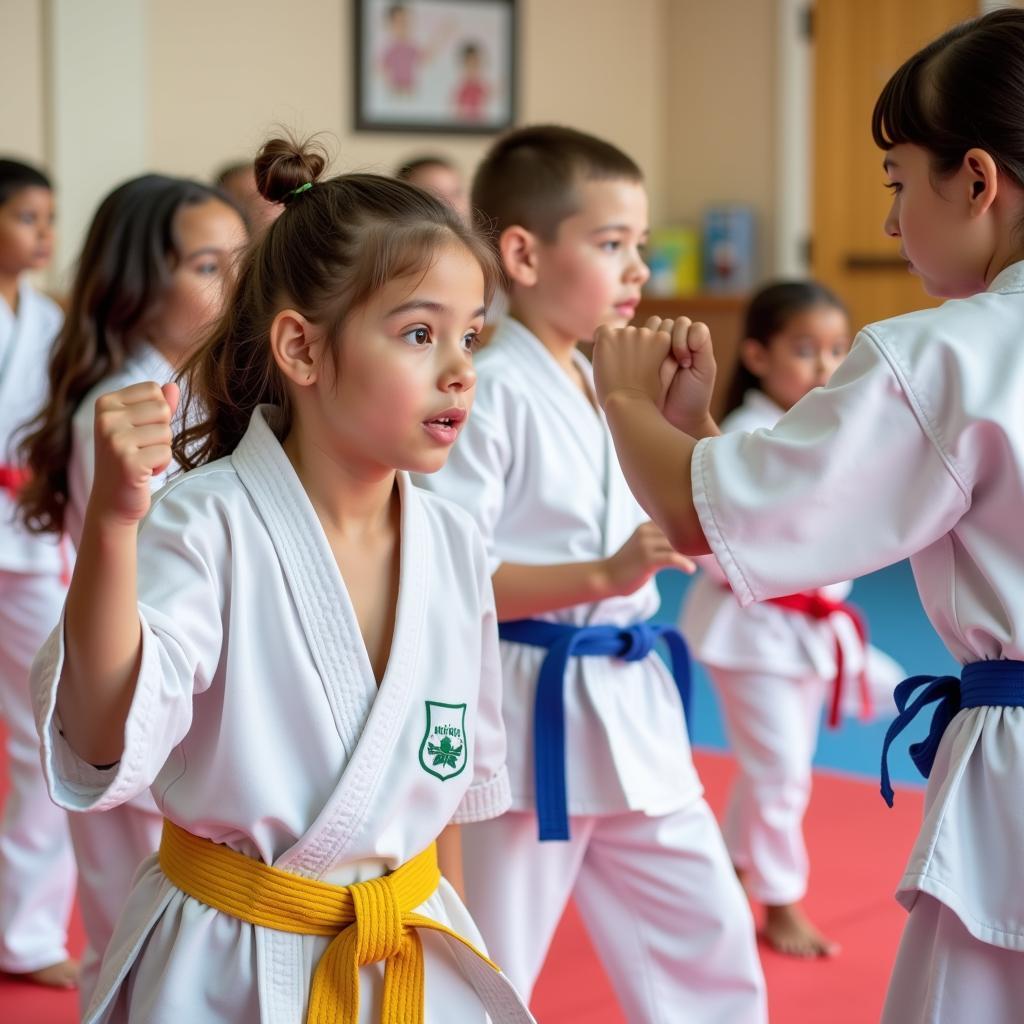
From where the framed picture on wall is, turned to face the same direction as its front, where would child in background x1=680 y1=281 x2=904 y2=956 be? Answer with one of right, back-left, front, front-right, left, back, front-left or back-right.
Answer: front

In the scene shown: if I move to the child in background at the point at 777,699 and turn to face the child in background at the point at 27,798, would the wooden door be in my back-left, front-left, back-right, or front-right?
back-right

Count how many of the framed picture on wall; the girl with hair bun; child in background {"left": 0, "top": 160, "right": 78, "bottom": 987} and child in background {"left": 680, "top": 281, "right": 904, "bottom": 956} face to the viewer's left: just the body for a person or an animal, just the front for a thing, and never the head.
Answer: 0

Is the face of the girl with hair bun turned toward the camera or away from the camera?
toward the camera

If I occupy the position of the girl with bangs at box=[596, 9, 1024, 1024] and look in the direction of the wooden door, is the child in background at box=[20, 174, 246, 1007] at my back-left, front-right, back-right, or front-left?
front-left

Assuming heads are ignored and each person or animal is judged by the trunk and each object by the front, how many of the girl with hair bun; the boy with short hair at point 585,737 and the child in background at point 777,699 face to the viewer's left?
0

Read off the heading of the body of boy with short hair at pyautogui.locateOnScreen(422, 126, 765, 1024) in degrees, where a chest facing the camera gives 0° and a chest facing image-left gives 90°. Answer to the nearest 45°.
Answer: approximately 315°

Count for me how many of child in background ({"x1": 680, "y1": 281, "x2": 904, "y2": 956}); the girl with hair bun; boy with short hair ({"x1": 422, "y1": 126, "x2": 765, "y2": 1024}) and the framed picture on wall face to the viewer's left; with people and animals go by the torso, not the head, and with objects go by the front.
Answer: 0

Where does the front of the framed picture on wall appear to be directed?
toward the camera

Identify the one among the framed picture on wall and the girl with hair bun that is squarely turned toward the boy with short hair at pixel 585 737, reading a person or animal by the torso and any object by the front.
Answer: the framed picture on wall

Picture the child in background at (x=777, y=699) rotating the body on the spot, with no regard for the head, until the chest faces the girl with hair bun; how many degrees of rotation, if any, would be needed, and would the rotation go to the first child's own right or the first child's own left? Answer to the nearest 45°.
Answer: approximately 45° to the first child's own right

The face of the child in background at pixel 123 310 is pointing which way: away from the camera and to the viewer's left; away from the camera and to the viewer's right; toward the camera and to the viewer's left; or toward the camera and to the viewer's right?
toward the camera and to the viewer's right

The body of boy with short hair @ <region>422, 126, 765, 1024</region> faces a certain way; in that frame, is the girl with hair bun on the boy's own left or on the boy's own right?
on the boy's own right

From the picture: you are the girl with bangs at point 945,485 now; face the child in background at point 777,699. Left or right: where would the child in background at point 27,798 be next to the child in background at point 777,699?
left

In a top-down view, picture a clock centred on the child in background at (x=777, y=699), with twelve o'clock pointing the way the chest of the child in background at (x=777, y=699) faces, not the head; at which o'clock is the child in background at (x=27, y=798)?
the child in background at (x=27, y=798) is roughly at 4 o'clock from the child in background at (x=777, y=699).
